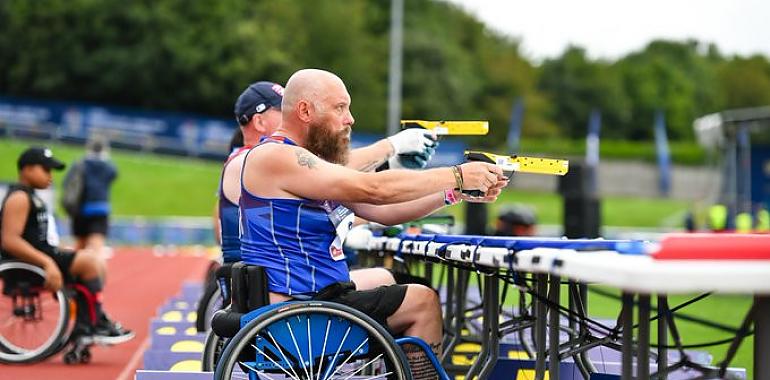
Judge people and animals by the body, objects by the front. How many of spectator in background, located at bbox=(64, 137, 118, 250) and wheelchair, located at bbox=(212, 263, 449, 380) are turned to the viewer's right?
1

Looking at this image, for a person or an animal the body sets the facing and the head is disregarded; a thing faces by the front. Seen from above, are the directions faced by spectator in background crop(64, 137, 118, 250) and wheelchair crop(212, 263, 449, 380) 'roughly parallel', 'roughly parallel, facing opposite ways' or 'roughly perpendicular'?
roughly perpendicular

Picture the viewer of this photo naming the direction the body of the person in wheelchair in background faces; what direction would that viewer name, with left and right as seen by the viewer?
facing to the right of the viewer

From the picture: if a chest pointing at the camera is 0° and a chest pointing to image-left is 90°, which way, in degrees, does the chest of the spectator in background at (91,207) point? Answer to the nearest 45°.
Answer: approximately 180°

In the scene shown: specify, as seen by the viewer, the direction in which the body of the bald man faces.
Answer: to the viewer's right

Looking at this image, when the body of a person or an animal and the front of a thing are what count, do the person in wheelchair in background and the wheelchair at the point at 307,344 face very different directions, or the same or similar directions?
same or similar directions

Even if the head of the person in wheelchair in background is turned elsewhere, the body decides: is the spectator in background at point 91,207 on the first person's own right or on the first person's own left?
on the first person's own left

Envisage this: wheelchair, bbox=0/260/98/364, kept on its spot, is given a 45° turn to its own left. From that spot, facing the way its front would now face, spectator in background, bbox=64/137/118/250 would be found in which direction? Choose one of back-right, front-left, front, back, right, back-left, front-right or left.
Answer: front-left

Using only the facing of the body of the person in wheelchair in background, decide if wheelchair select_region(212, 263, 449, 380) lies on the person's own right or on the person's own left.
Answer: on the person's own right

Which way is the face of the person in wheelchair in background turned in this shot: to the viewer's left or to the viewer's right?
to the viewer's right

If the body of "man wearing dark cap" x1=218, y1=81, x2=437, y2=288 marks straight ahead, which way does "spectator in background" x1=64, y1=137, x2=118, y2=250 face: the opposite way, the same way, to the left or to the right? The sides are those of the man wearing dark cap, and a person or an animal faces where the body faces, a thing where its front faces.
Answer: to the left

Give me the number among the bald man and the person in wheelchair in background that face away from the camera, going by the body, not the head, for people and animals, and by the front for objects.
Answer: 0

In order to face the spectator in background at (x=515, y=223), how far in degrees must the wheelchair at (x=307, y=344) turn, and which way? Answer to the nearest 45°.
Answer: approximately 90° to its left

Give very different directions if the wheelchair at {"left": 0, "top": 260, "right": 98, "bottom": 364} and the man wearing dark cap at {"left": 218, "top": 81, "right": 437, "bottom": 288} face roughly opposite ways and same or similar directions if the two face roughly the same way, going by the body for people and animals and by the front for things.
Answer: same or similar directions

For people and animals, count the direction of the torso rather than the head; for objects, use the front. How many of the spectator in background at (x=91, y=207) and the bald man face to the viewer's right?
1
